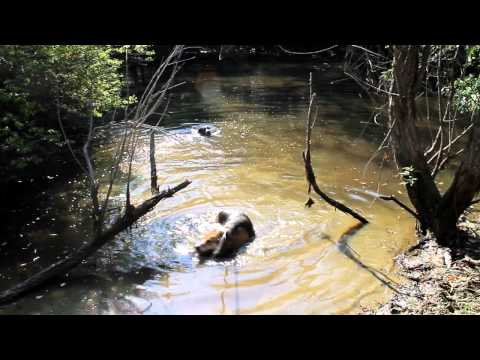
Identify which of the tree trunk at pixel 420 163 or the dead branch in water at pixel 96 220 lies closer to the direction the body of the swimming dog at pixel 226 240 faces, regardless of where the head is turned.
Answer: the dead branch in water

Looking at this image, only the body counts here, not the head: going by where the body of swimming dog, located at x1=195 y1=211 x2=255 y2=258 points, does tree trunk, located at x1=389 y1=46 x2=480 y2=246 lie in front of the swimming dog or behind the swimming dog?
behind

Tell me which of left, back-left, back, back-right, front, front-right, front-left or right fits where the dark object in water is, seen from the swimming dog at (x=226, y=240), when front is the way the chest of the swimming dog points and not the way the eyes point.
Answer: back-right

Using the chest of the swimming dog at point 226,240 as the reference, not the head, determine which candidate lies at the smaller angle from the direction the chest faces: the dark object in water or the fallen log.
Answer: the fallen log

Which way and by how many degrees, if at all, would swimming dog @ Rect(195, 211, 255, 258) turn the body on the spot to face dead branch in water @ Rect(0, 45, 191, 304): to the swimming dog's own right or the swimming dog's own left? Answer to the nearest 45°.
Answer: approximately 45° to the swimming dog's own right

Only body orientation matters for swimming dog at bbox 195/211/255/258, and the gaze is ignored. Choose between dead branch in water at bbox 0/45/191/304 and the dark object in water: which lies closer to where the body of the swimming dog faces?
the dead branch in water
